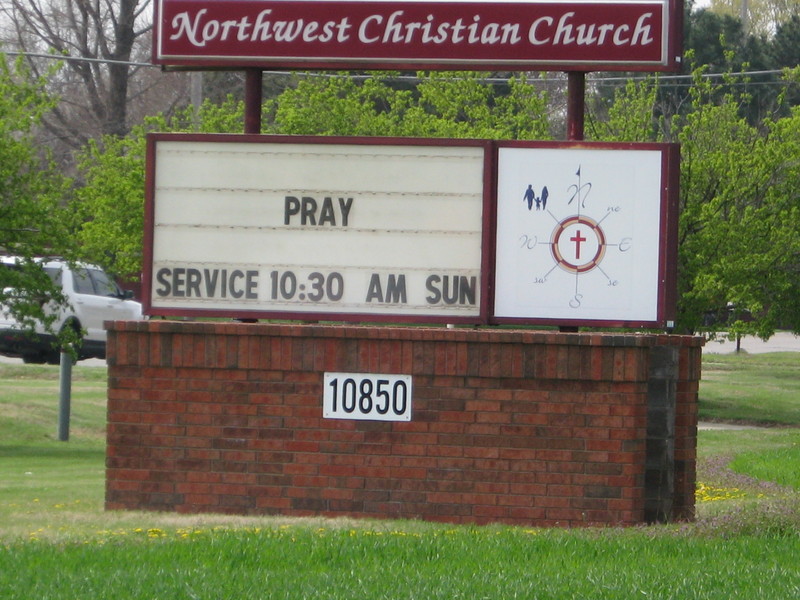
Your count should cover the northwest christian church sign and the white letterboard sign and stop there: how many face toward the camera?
2

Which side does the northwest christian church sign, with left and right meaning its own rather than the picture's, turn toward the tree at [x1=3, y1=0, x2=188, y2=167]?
back

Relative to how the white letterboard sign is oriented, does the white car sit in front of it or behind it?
behind

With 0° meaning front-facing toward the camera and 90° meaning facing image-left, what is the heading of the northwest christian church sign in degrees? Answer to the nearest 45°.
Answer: approximately 0°
